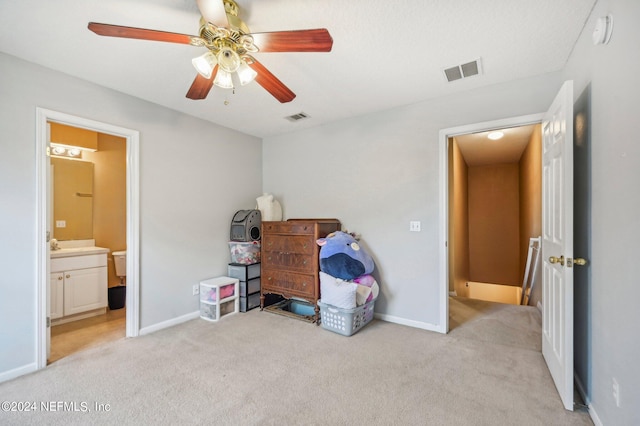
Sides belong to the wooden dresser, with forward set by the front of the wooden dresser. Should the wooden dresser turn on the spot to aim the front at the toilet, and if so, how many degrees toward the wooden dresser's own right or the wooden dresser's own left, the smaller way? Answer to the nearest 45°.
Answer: approximately 45° to the wooden dresser's own right

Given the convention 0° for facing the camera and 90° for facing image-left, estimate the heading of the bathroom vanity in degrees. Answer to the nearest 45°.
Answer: approximately 315°

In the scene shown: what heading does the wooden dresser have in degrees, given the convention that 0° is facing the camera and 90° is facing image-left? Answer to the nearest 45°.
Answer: approximately 45°

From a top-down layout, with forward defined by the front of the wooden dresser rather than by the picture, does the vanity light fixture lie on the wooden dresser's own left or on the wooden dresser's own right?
on the wooden dresser's own right

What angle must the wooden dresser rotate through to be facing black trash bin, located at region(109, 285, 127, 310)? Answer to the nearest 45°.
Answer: approximately 45° to its right

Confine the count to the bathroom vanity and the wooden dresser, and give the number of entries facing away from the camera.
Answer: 0

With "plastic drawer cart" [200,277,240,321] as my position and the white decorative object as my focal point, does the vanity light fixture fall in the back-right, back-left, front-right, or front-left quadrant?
back-left

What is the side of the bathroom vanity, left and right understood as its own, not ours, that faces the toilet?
left

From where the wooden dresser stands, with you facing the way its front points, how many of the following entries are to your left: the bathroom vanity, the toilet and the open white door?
1

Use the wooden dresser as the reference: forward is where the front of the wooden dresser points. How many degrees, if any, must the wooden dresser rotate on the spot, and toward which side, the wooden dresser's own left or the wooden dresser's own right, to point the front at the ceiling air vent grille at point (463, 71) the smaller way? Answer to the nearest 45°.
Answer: approximately 90° to the wooden dresser's own left
